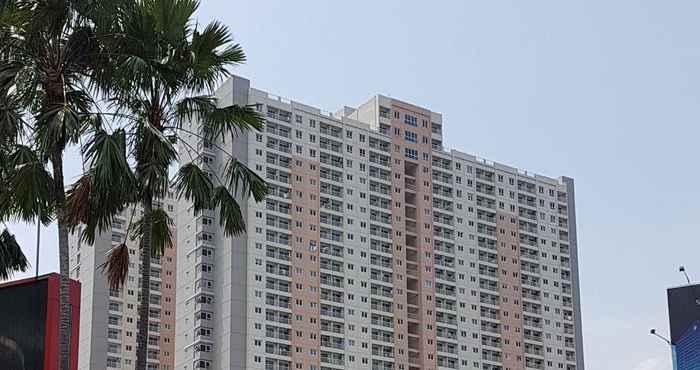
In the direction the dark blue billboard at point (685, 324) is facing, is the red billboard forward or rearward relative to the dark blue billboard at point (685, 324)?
forward

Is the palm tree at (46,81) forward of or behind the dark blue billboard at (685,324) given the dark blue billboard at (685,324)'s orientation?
forward

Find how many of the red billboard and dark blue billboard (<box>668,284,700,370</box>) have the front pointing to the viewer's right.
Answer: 0

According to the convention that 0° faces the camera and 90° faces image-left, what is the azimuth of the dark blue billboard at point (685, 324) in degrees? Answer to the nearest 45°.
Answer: approximately 45°

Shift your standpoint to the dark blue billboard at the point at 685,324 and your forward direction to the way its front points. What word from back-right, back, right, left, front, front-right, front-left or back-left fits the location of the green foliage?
front

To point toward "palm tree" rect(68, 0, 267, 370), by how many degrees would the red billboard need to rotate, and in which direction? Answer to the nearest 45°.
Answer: approximately 90° to its left
